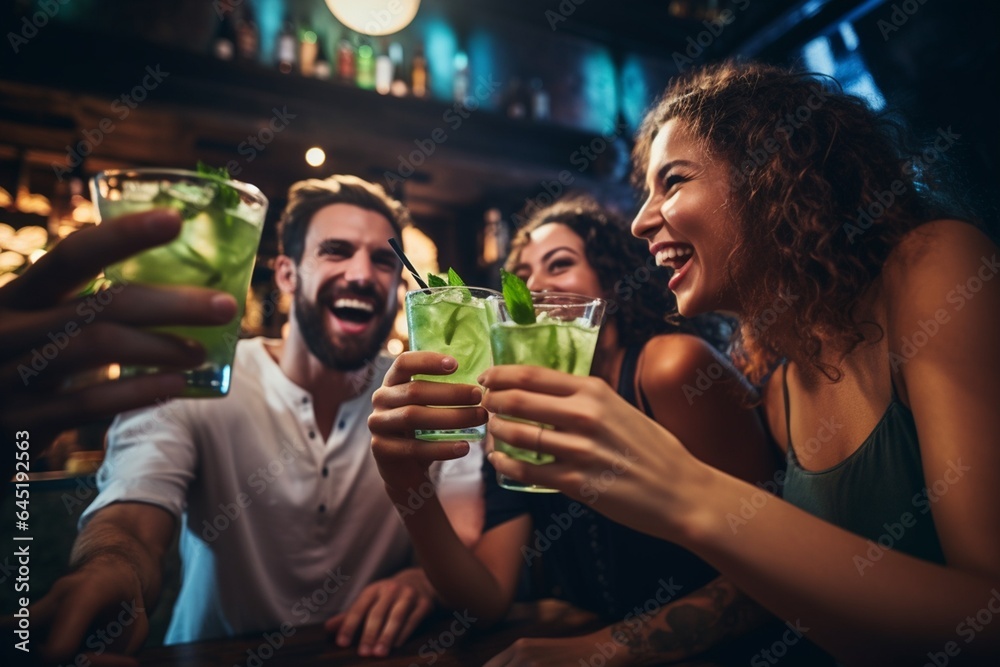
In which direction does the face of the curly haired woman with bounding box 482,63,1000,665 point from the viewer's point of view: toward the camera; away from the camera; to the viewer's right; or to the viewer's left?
to the viewer's left

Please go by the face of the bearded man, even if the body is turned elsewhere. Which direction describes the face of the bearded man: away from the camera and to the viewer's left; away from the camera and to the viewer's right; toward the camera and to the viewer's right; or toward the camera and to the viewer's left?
toward the camera and to the viewer's right

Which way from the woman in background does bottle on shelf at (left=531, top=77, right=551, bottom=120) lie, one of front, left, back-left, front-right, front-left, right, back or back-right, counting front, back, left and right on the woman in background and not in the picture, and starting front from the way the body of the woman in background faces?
back-right

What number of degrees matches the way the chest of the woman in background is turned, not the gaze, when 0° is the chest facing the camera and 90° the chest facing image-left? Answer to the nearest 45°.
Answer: approximately 45°
